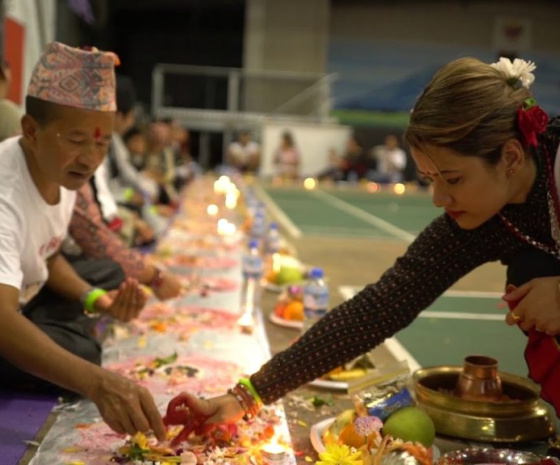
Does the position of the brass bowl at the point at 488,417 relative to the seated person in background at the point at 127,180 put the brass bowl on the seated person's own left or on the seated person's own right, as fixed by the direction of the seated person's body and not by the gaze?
on the seated person's own right

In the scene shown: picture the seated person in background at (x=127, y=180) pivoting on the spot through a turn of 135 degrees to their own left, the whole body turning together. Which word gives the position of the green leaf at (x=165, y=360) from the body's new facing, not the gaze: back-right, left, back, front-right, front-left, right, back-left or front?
back-left

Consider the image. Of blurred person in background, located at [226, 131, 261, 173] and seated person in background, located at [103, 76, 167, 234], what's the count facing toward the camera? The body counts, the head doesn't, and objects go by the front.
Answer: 1

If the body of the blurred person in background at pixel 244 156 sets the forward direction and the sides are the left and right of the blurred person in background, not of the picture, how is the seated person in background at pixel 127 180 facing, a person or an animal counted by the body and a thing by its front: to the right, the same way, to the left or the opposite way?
to the left

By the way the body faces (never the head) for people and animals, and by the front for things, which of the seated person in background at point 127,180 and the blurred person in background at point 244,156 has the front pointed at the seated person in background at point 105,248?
the blurred person in background

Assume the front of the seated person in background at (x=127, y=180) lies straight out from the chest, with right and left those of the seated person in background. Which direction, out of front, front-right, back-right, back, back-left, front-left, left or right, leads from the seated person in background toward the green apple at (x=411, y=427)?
right

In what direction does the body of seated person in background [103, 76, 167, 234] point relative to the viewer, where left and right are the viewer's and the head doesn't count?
facing to the right of the viewer

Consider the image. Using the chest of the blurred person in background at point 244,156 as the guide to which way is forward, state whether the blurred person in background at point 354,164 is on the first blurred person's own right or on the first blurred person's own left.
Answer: on the first blurred person's own left

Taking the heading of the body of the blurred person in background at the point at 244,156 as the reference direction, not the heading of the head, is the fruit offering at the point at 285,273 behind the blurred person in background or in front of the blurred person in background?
in front

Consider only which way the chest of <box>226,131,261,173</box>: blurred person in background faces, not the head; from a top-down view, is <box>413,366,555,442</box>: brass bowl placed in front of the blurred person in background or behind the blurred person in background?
in front

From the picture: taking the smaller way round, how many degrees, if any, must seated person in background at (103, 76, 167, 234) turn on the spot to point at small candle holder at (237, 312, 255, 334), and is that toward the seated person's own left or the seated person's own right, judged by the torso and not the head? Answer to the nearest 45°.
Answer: approximately 90° to the seated person's own right

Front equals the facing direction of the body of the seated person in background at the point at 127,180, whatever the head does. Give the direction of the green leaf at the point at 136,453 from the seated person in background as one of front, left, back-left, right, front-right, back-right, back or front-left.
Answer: right

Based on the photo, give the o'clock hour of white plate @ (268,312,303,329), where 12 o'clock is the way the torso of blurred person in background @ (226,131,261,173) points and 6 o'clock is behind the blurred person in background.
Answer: The white plate is roughly at 12 o'clock from the blurred person in background.

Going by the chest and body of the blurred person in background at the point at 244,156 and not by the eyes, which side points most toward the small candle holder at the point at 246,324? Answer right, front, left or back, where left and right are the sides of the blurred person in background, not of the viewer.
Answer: front
